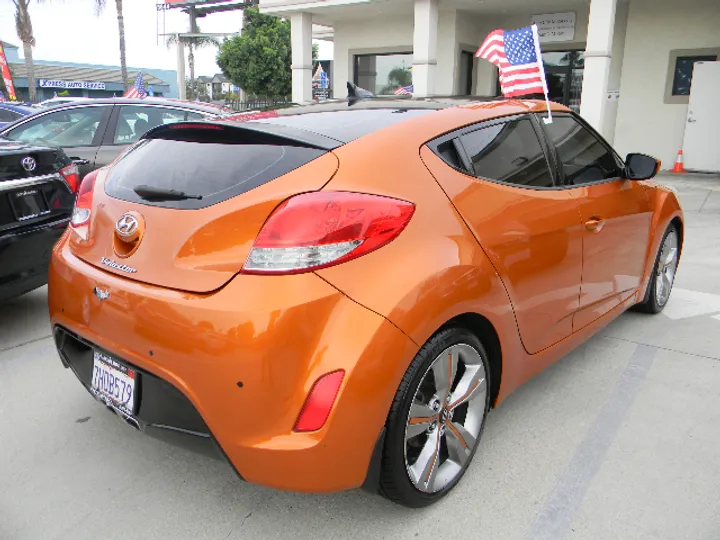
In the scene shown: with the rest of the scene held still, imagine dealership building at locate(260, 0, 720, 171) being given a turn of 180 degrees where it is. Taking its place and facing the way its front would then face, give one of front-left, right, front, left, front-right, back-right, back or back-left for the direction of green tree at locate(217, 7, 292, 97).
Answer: front-left

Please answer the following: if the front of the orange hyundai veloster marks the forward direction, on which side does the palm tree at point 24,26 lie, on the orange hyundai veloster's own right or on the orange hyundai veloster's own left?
on the orange hyundai veloster's own left

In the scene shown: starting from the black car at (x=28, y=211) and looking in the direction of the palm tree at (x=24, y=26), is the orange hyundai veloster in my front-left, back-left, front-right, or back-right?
back-right

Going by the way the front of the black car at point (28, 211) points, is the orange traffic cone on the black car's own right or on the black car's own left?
on the black car's own right

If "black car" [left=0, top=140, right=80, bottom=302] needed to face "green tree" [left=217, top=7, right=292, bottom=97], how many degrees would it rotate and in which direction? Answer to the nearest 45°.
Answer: approximately 45° to its right

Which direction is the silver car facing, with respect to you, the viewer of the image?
facing to the left of the viewer

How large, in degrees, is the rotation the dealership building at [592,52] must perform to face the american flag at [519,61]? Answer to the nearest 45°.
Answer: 0° — it already faces it

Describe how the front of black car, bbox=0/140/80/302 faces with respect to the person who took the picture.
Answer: facing away from the viewer and to the left of the viewer

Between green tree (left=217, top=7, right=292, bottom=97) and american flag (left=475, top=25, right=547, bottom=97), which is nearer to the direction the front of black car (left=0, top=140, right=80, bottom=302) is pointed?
the green tree

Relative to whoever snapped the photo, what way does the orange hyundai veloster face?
facing away from the viewer and to the right of the viewer

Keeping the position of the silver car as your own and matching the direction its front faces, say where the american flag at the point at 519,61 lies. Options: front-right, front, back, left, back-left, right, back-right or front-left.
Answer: back-left

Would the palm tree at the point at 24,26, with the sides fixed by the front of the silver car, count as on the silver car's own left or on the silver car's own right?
on the silver car's own right

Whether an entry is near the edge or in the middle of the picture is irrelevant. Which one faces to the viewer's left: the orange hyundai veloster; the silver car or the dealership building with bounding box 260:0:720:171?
the silver car
